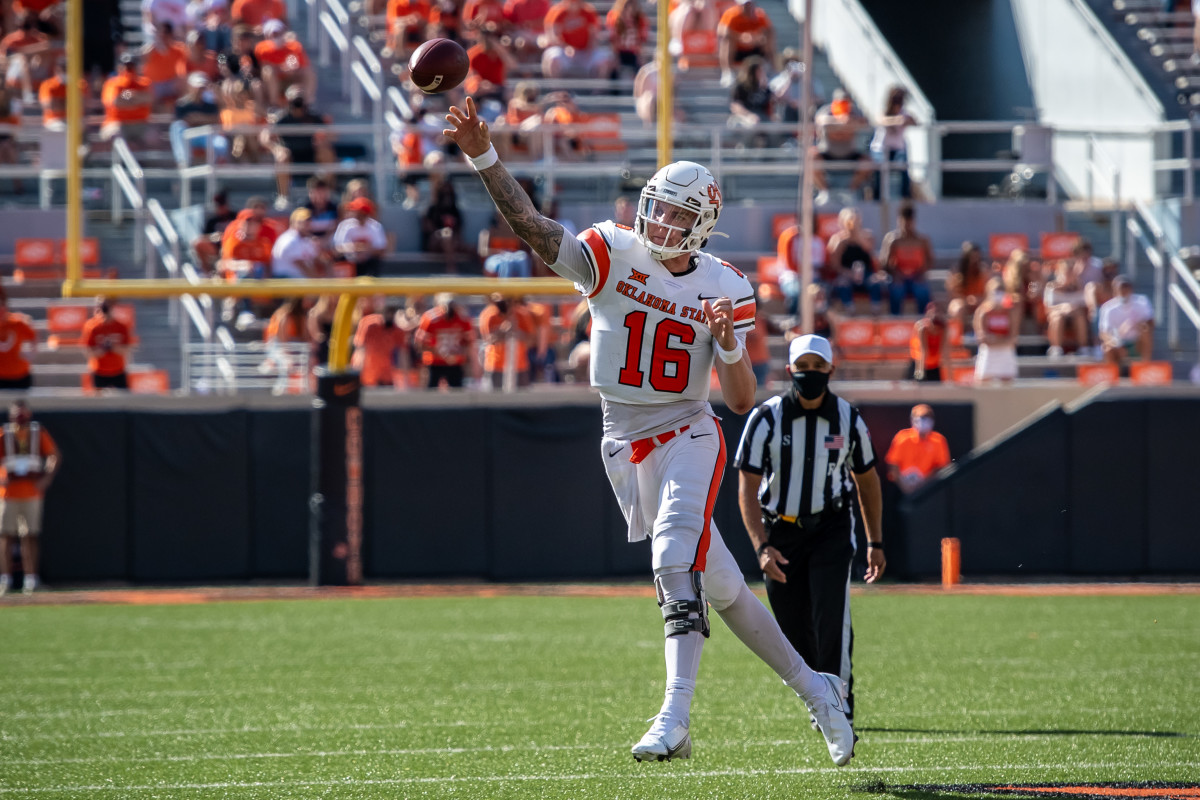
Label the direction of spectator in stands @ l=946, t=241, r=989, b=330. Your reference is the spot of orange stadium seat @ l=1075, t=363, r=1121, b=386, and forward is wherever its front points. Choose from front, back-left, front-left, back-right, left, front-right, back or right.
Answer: right

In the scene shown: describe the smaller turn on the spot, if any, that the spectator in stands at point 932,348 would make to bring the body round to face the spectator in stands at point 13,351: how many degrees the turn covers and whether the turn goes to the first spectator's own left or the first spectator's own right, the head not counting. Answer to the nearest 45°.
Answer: approximately 90° to the first spectator's own right

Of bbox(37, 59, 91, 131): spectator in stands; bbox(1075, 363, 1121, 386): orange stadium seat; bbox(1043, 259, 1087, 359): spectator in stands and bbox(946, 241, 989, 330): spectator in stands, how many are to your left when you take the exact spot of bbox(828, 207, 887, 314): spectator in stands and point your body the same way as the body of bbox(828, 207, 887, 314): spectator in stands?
3

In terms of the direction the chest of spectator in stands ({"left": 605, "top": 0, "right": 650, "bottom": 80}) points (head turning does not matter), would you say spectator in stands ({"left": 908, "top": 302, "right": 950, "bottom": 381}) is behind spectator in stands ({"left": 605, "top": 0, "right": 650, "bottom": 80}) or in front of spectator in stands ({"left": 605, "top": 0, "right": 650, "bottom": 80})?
in front

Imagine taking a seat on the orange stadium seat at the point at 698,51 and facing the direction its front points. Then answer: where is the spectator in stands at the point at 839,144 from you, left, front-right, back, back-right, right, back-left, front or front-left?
front-left

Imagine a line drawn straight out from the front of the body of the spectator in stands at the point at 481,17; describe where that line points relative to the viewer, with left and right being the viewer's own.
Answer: facing the viewer

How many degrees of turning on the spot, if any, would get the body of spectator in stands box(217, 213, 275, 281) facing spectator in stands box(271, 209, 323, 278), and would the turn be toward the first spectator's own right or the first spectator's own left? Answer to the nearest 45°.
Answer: approximately 45° to the first spectator's own left

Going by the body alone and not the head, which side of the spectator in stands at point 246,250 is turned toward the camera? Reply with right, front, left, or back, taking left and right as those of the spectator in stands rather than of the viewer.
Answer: front

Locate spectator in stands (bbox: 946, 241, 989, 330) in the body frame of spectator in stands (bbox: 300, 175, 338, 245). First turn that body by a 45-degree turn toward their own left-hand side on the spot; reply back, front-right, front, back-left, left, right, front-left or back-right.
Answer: front-left

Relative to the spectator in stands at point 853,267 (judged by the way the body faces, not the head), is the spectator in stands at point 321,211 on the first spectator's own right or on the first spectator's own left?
on the first spectator's own right

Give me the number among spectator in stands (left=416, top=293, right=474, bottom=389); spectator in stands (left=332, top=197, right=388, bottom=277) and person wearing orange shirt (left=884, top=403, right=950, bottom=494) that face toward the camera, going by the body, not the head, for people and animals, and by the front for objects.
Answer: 3

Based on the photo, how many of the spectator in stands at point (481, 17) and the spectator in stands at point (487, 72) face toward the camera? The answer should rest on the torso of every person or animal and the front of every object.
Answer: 2

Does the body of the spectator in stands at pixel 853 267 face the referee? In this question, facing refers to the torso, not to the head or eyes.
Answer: yes
